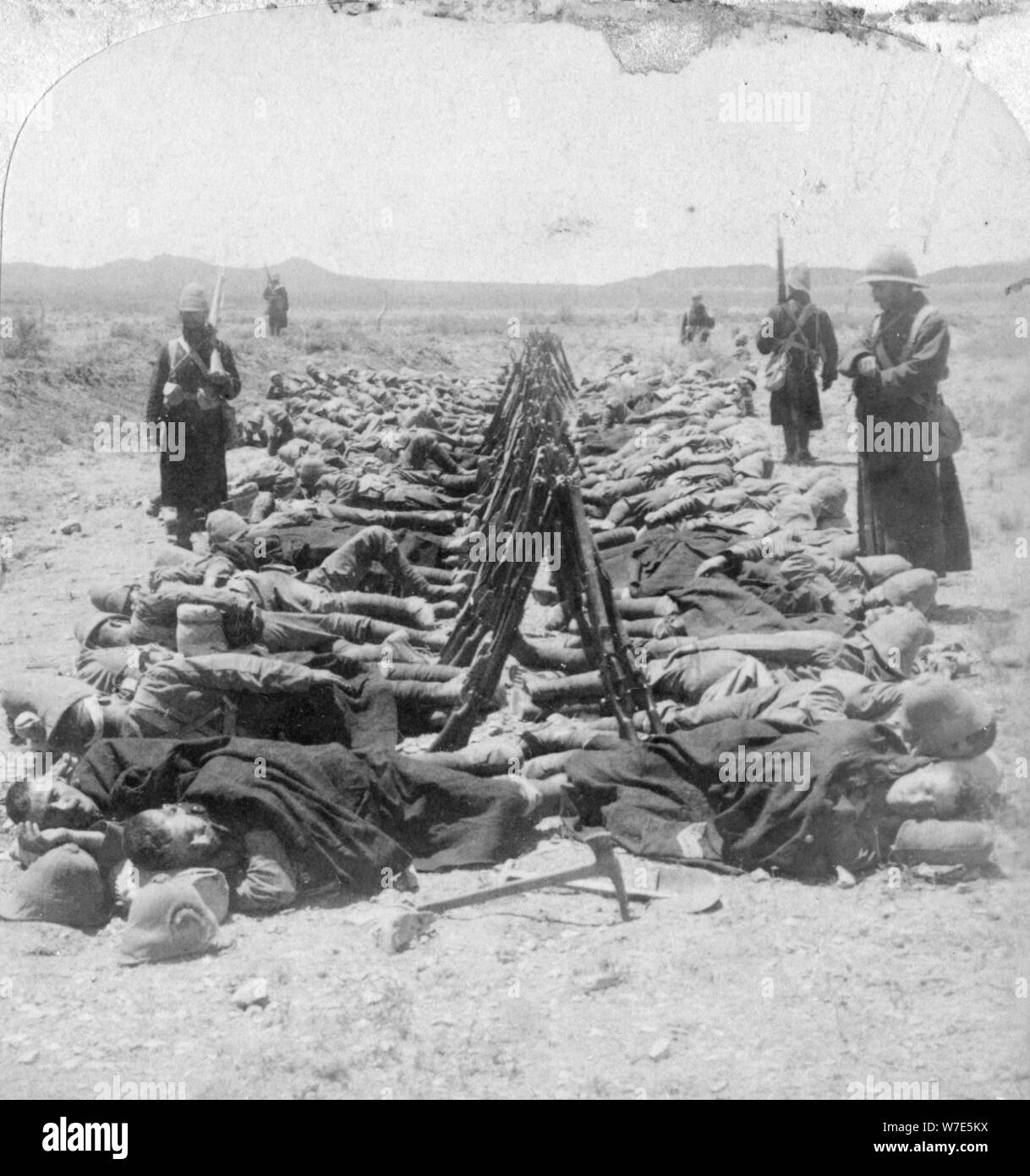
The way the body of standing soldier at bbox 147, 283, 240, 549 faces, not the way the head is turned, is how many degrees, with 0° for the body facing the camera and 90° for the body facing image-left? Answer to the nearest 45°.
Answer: approximately 0°

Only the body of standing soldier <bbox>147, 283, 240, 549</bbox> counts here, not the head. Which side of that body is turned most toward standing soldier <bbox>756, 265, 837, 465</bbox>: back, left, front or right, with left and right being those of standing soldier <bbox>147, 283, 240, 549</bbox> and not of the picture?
left

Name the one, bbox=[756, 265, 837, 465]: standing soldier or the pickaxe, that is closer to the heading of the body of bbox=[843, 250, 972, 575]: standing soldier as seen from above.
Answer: the pickaxe

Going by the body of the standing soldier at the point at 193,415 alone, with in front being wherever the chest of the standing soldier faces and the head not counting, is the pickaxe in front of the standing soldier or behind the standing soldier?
in front

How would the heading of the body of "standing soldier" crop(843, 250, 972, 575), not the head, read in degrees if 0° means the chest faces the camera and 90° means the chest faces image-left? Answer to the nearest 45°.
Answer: approximately 45°

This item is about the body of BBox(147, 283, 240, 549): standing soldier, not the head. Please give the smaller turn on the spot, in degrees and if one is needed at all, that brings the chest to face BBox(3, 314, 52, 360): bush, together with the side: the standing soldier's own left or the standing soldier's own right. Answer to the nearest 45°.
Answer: approximately 135° to the standing soldier's own right
